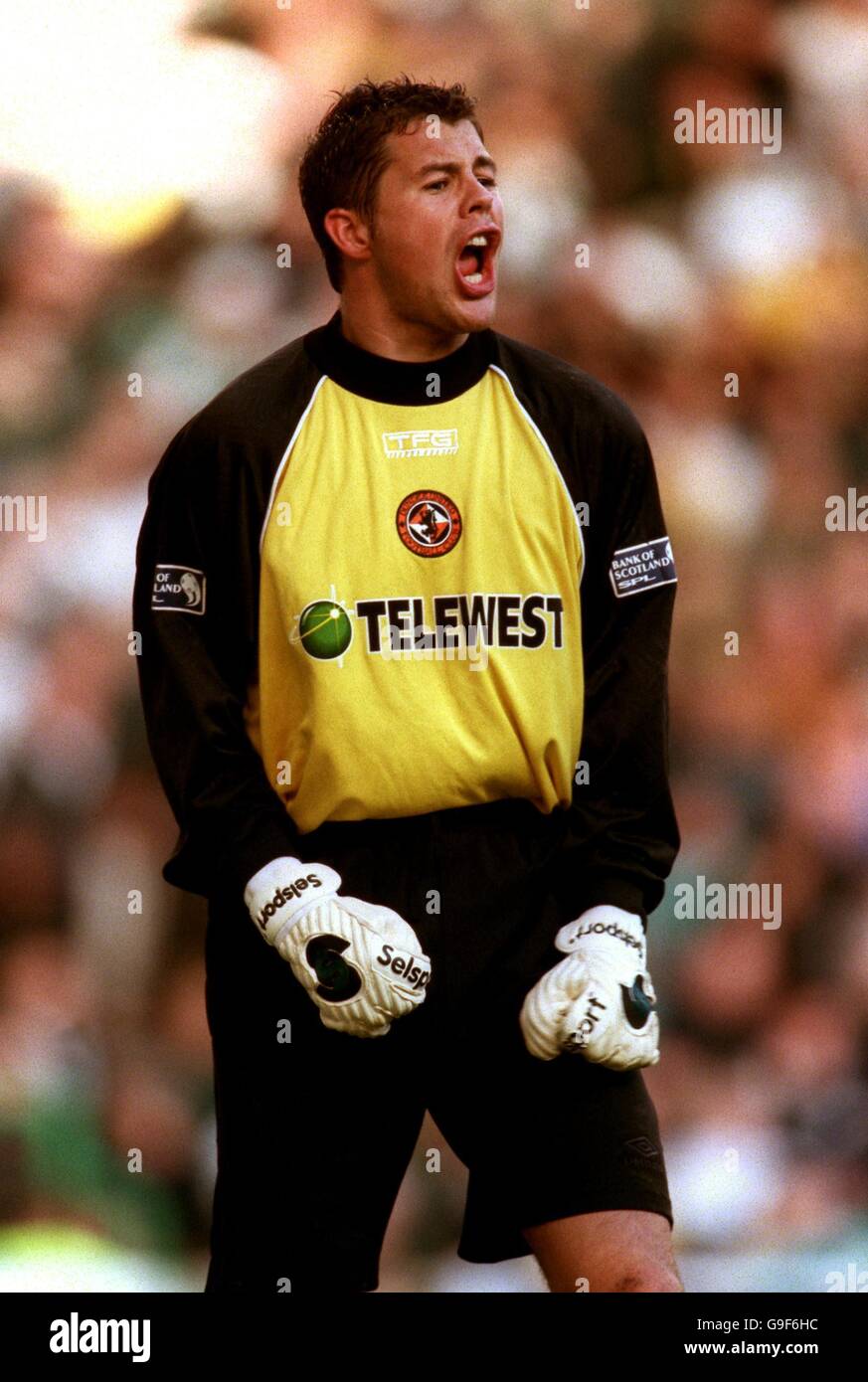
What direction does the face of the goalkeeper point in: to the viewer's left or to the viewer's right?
to the viewer's right

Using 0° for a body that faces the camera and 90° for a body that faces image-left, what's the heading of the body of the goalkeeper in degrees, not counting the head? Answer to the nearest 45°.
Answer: approximately 0°
